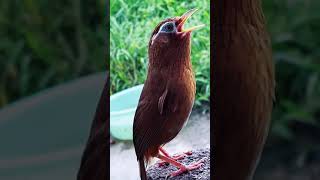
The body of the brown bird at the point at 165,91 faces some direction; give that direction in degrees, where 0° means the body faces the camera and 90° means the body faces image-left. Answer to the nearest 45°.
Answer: approximately 270°
